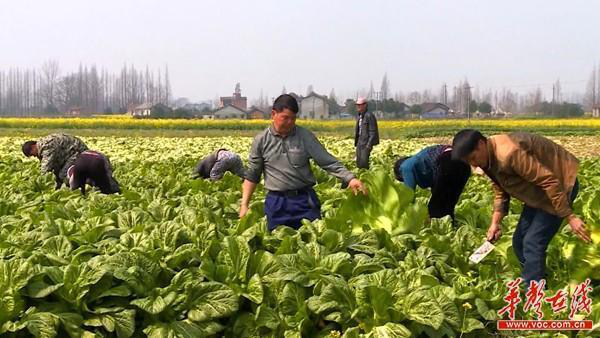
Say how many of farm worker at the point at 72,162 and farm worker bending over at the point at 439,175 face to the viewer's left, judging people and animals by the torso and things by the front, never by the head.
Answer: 2

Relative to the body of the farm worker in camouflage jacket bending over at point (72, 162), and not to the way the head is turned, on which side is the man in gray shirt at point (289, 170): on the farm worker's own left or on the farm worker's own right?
on the farm worker's own left

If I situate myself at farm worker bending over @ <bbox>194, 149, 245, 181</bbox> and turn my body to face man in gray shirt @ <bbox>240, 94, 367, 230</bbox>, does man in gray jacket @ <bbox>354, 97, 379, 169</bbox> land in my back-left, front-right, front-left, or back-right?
back-left

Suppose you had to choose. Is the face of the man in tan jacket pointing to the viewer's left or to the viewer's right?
to the viewer's left

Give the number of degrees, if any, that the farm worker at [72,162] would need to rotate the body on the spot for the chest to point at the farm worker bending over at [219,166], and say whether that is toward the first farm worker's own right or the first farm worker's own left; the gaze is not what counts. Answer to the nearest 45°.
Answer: approximately 135° to the first farm worker's own right

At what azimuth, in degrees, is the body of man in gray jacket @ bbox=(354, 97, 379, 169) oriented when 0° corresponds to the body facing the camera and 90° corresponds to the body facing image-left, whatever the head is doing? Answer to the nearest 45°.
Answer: approximately 45°

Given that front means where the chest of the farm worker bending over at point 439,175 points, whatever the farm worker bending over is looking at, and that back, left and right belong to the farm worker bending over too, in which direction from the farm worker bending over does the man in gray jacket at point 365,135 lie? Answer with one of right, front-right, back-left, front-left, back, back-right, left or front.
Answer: right

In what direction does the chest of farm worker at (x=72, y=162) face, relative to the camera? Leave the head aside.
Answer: to the viewer's left

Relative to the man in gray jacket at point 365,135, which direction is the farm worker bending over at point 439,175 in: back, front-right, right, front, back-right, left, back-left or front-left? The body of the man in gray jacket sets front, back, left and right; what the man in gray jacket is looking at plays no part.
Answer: front-left

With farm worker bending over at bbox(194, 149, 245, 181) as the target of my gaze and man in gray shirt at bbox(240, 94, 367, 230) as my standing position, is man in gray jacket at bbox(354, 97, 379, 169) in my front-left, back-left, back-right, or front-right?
front-right

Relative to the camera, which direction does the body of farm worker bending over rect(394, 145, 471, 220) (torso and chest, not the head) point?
to the viewer's left
